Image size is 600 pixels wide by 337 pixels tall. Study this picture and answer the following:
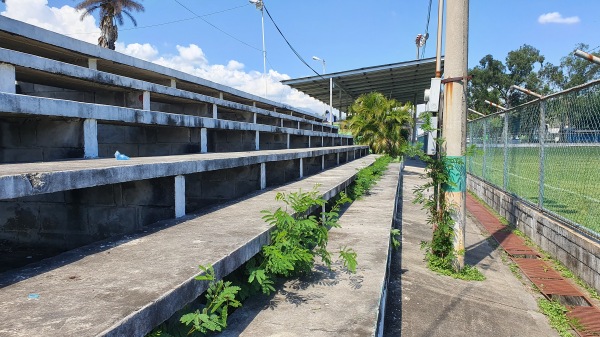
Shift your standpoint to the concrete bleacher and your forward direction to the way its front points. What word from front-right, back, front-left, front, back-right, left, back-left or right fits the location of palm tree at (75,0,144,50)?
back-left

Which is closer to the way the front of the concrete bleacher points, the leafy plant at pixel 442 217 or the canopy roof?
the leafy plant

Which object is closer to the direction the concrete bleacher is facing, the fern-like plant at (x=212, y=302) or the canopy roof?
the fern-like plant

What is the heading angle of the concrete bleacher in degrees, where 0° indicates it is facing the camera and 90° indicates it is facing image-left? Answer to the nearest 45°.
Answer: approximately 315°

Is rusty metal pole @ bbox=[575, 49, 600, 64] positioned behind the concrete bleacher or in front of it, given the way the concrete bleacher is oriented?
in front

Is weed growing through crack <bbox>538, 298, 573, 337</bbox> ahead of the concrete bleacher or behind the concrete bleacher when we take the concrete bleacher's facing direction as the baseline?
ahead

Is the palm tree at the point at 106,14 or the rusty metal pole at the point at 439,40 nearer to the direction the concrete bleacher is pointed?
the rusty metal pole

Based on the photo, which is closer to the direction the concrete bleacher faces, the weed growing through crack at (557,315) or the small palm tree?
the weed growing through crack

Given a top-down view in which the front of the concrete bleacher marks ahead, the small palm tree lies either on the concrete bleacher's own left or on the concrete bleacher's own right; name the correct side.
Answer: on the concrete bleacher's own left
